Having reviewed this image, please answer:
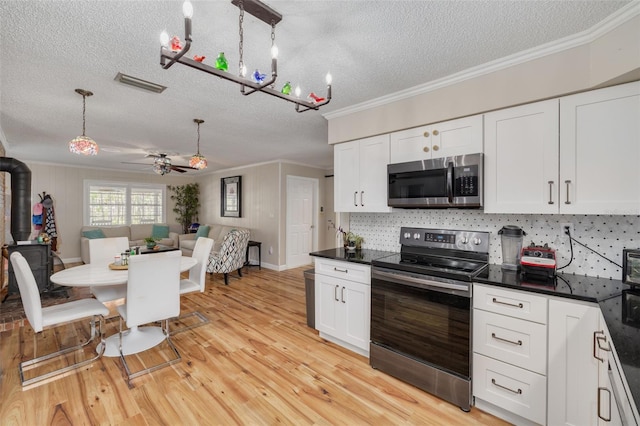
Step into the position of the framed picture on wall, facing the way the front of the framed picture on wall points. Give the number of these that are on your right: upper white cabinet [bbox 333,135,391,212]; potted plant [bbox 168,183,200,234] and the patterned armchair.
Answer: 1

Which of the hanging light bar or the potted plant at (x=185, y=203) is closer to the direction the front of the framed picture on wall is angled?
the hanging light bar

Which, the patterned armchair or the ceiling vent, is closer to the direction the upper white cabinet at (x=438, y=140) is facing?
the ceiling vent

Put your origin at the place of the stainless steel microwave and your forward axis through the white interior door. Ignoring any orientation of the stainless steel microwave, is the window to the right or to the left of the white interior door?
left

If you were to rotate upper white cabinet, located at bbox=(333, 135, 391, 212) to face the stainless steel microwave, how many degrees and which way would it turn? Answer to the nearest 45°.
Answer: approximately 90° to its left
